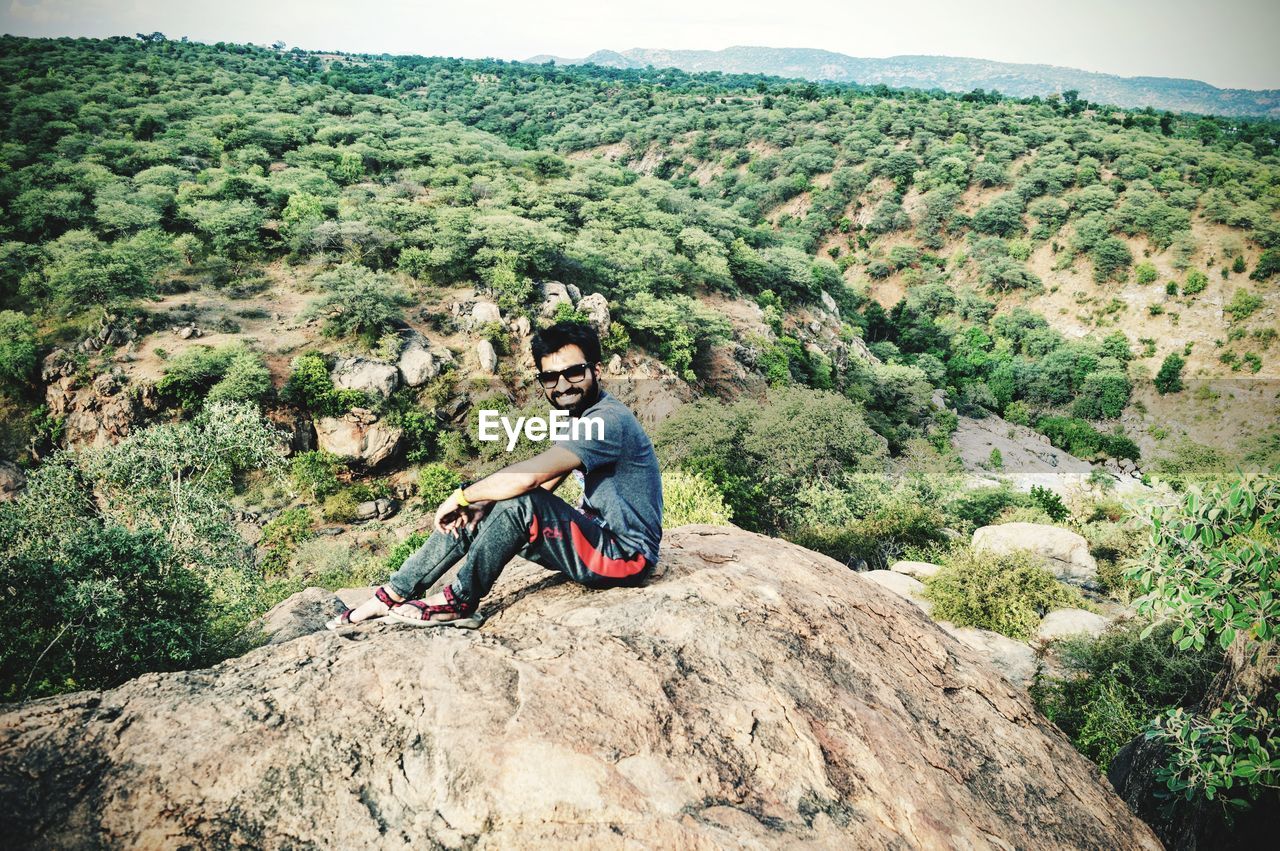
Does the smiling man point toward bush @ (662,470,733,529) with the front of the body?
no

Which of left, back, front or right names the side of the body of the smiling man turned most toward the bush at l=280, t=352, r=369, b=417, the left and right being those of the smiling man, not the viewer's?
right

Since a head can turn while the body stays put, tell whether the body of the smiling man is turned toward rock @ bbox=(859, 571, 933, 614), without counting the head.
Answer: no

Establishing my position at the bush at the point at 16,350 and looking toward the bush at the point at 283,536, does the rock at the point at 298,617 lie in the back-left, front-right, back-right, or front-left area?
front-right

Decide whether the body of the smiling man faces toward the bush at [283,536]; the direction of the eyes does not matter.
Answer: no

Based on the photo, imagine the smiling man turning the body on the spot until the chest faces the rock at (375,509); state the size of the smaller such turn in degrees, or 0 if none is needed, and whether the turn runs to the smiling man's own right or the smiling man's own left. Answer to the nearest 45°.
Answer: approximately 90° to the smiling man's own right

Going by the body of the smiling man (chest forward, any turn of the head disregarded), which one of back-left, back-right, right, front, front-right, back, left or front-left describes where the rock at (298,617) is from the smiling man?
front-right

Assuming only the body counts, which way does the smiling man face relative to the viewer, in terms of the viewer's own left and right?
facing to the left of the viewer

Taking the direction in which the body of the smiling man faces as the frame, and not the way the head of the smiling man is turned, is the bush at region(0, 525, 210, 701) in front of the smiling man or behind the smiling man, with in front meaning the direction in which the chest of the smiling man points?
in front
